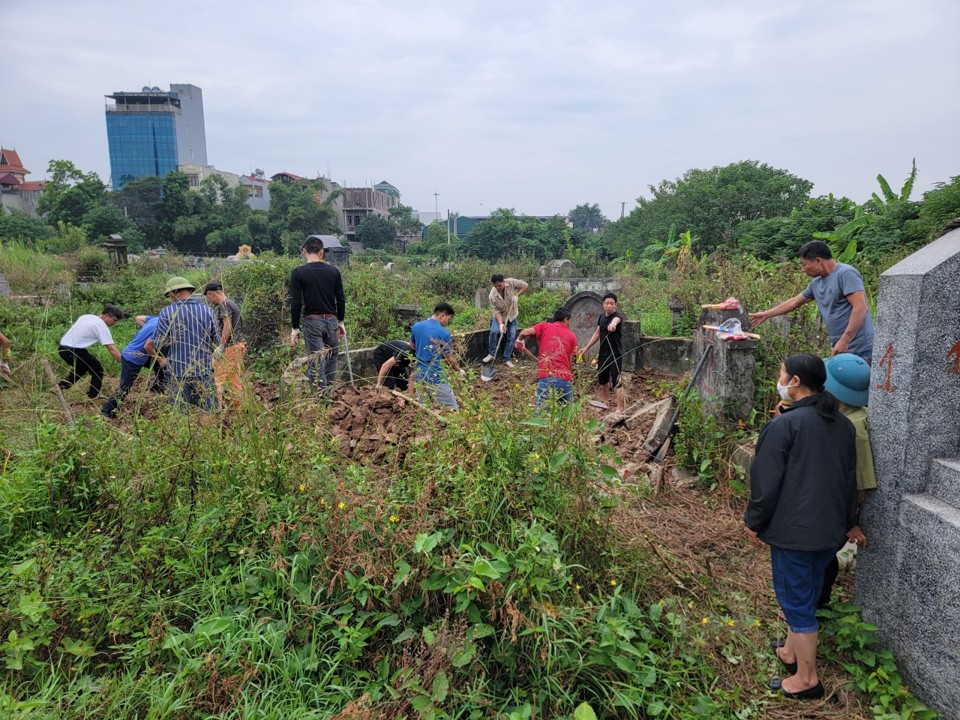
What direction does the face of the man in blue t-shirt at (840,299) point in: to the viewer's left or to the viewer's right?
to the viewer's left

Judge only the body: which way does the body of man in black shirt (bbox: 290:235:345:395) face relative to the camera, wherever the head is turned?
away from the camera

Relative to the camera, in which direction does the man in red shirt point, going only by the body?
away from the camera

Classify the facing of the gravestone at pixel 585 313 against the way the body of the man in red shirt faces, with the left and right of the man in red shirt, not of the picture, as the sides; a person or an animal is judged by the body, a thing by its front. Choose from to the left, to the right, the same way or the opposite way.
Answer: the opposite way

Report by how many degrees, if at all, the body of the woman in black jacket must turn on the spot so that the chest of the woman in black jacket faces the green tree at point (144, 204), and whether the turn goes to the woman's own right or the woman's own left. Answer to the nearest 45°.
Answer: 0° — they already face it

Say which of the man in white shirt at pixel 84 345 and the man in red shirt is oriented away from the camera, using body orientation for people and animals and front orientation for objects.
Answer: the man in red shirt

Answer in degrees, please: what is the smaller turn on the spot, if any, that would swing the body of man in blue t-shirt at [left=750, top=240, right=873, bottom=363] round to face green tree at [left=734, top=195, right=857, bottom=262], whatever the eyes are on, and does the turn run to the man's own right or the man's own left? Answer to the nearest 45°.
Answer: approximately 135° to the man's own right
